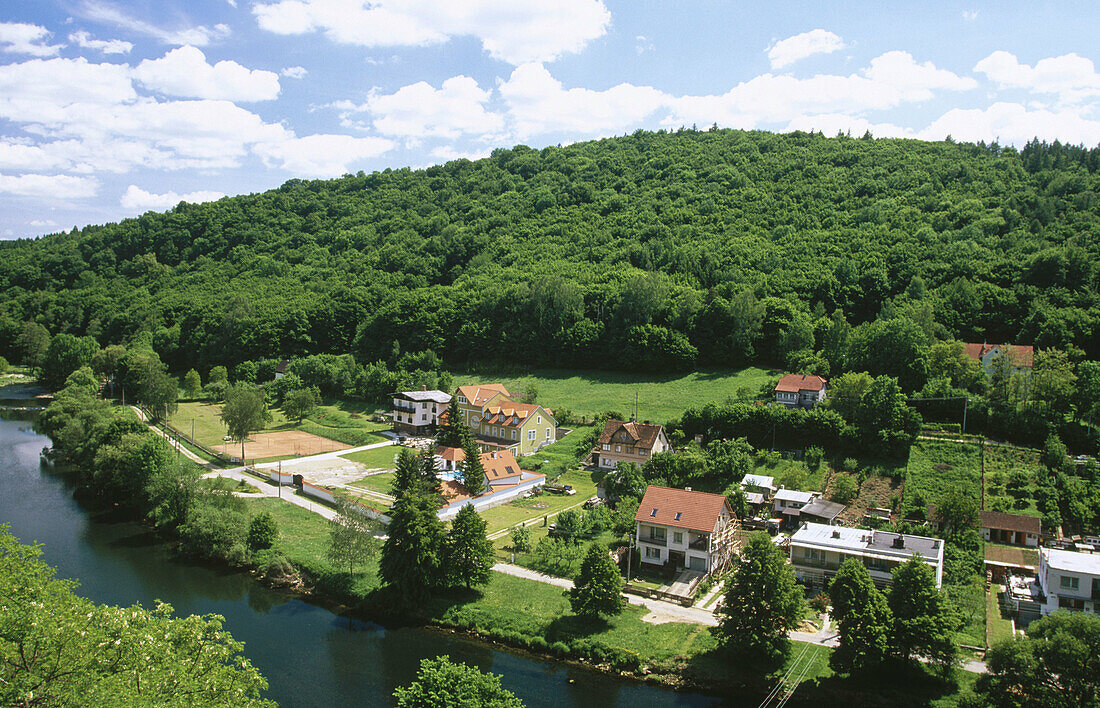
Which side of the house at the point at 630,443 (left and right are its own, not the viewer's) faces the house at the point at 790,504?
left

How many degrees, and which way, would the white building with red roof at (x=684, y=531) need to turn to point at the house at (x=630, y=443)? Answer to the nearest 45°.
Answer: approximately 135° to its right

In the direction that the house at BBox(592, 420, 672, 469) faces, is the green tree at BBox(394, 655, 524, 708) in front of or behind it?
in front

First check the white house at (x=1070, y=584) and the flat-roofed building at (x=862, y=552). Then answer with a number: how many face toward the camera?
2

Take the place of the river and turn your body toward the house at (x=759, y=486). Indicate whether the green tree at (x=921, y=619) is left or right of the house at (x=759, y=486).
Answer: right

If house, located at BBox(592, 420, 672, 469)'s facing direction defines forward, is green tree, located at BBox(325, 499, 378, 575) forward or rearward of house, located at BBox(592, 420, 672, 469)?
forward

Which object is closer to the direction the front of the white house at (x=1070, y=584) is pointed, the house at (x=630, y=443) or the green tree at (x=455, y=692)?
the green tree
